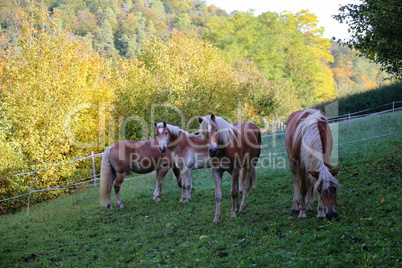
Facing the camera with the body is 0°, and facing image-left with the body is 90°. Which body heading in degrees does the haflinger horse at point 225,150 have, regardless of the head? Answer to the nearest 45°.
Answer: approximately 45°

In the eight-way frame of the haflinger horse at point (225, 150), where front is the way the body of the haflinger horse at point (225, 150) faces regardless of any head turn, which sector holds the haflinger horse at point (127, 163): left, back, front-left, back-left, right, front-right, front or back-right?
right

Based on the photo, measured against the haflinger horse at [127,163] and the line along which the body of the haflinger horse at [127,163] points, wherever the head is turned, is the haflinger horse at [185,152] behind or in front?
in front

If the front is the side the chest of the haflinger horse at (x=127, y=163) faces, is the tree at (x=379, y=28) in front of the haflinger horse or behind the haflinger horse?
in front

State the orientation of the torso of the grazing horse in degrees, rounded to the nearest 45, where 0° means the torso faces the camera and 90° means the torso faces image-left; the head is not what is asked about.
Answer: approximately 0°

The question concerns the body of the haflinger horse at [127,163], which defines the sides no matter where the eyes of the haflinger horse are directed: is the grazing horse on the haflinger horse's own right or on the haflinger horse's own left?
on the haflinger horse's own right

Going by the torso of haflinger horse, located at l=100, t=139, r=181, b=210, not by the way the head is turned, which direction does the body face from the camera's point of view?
to the viewer's right
